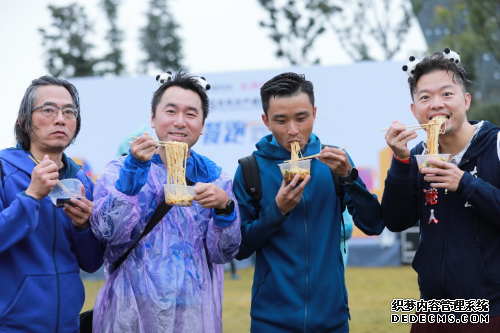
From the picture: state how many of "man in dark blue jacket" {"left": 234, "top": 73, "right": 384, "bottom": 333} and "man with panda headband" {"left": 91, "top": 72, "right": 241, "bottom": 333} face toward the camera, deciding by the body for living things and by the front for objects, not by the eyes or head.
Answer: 2

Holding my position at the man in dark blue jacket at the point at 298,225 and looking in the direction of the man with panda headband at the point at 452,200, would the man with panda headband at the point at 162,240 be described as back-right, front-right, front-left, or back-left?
back-right

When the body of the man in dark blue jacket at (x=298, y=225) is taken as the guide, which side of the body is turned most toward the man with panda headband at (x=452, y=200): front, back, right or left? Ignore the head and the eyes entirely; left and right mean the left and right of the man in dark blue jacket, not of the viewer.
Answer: left

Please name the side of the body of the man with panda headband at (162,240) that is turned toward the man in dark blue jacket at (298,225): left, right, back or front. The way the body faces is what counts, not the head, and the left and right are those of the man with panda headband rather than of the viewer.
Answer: left

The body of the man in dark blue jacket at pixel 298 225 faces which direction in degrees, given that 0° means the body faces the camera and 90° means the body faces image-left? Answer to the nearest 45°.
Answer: approximately 0°

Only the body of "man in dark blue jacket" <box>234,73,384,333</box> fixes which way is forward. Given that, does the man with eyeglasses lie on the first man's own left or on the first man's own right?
on the first man's own right
